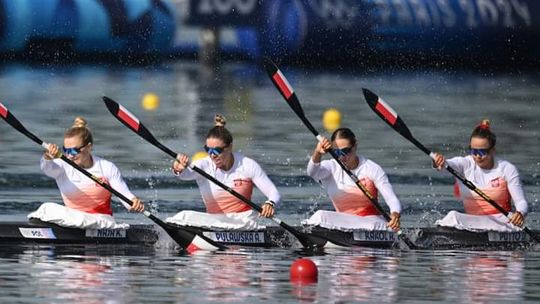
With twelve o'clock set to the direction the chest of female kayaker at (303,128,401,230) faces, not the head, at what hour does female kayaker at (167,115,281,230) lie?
female kayaker at (167,115,281,230) is roughly at 1 o'clock from female kayaker at (303,128,401,230).

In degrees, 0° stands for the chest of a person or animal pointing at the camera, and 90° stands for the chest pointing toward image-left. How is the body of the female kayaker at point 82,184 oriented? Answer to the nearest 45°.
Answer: approximately 45°

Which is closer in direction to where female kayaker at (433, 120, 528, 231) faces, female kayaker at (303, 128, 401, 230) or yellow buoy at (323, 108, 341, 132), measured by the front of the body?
the female kayaker

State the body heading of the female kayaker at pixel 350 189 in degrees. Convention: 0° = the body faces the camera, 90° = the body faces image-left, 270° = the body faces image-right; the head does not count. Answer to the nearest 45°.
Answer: approximately 45°

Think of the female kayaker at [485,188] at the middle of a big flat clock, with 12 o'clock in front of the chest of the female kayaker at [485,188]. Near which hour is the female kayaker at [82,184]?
the female kayaker at [82,184] is roughly at 1 o'clock from the female kayaker at [485,188].

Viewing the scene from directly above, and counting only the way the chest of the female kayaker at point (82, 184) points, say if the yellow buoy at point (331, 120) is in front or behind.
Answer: behind

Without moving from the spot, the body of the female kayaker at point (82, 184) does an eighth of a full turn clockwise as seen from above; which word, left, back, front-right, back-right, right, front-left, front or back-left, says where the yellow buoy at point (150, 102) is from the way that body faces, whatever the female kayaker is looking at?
right

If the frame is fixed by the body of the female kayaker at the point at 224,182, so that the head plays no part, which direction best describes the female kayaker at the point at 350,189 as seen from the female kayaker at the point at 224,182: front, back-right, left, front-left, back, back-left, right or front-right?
back-left

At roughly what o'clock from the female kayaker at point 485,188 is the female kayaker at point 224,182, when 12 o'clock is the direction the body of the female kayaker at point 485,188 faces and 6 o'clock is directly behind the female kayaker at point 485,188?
the female kayaker at point 224,182 is roughly at 1 o'clock from the female kayaker at point 485,188.

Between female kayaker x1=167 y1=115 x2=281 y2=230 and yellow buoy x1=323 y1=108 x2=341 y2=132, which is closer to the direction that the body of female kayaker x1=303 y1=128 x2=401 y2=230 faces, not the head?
the female kayaker
